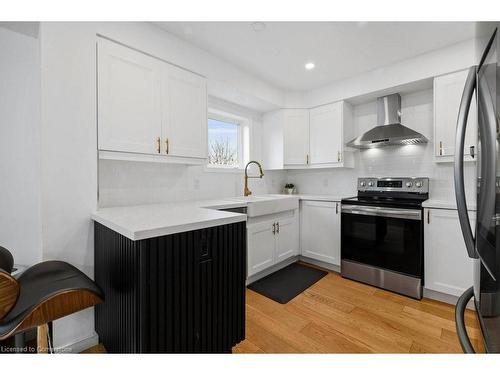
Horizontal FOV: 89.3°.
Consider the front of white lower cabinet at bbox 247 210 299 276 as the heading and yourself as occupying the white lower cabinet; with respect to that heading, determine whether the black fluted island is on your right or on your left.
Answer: on your right

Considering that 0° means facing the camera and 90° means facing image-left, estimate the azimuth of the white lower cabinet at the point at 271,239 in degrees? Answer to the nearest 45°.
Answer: approximately 315°

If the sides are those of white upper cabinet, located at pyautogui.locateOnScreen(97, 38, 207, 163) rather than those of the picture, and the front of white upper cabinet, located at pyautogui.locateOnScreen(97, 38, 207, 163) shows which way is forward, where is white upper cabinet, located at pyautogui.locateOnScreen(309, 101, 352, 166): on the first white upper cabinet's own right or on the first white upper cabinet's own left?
on the first white upper cabinet's own left

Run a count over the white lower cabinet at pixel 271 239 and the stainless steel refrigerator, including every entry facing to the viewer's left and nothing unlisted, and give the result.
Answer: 1

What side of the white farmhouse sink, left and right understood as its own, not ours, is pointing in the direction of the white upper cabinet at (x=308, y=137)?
left

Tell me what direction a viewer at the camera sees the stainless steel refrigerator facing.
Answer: facing to the left of the viewer

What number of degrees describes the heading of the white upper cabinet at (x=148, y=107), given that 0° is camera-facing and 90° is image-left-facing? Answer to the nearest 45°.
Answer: approximately 315°

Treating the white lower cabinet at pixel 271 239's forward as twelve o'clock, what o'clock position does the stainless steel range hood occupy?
The stainless steel range hood is roughly at 10 o'clock from the white lower cabinet.

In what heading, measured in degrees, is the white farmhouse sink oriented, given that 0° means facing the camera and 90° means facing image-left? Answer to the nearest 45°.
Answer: approximately 315°

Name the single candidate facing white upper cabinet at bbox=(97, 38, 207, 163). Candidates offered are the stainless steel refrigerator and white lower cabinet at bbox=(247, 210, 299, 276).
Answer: the stainless steel refrigerator
